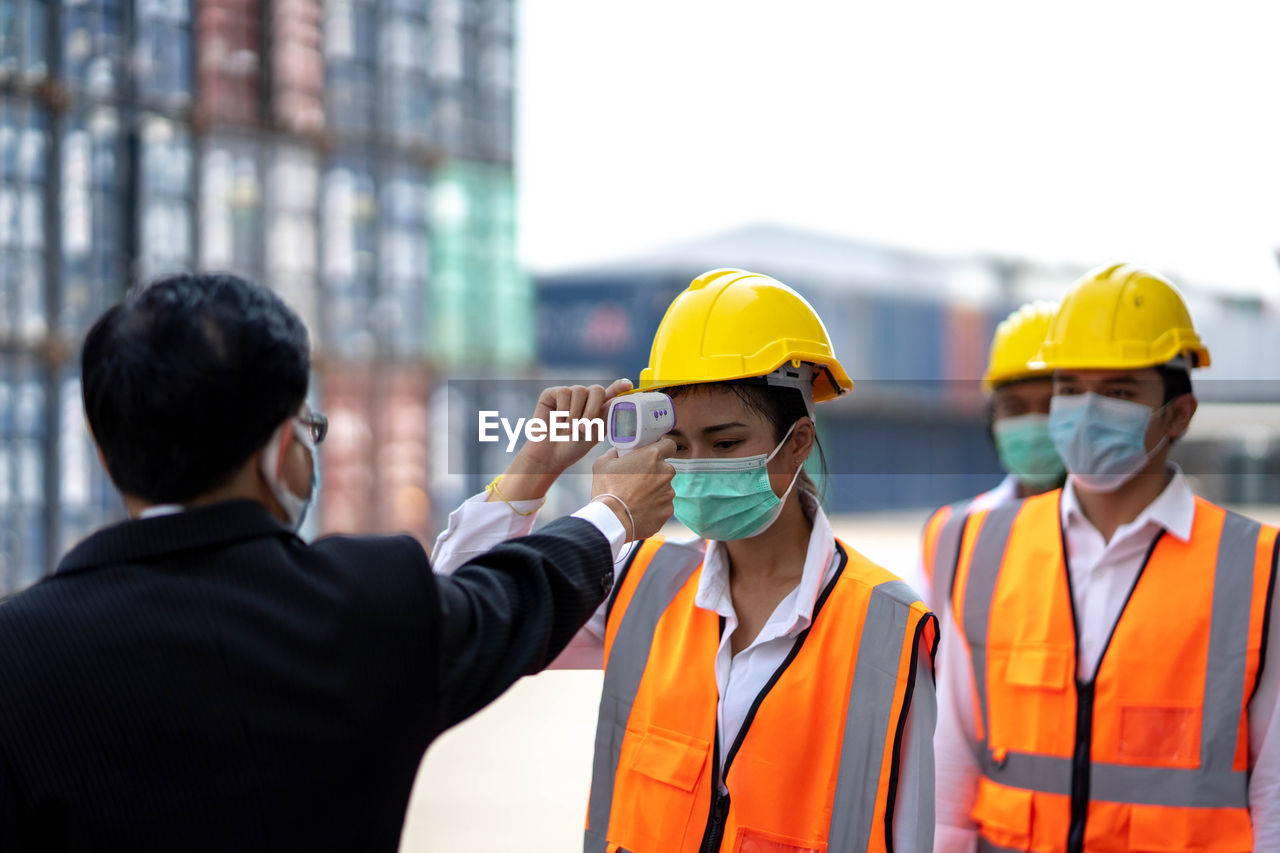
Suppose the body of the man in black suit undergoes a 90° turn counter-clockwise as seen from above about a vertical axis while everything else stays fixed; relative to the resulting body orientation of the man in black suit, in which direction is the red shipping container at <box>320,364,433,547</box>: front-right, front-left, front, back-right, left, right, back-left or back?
front-right

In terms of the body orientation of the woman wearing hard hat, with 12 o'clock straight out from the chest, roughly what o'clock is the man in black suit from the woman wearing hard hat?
The man in black suit is roughly at 12 o'clock from the woman wearing hard hat.

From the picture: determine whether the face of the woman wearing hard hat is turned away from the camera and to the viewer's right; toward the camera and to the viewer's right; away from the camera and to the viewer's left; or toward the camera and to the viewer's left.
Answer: toward the camera and to the viewer's left

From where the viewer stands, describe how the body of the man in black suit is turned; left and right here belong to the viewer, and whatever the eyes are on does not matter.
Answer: facing away from the viewer and to the right of the viewer

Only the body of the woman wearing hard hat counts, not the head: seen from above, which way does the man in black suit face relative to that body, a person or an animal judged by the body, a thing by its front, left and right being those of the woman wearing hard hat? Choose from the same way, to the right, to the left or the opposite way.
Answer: the opposite way

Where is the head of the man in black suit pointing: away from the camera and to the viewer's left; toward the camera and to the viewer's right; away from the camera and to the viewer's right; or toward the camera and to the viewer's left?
away from the camera and to the viewer's right

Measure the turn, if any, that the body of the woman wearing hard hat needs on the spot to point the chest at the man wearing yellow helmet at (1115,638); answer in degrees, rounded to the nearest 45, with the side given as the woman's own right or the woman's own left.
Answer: approximately 180°

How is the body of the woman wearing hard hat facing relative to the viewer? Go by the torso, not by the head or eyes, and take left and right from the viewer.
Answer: facing the viewer and to the left of the viewer

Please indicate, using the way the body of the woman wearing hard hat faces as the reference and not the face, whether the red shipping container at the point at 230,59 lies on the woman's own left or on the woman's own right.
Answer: on the woman's own right

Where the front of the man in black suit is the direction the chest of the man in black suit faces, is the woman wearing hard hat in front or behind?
in front

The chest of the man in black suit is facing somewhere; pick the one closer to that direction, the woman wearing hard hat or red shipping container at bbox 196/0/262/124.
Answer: the woman wearing hard hat

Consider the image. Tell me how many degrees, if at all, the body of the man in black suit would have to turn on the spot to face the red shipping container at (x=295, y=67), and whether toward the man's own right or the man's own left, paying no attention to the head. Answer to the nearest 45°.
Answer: approximately 45° to the man's own left

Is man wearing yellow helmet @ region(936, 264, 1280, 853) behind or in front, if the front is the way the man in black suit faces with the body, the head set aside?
in front
